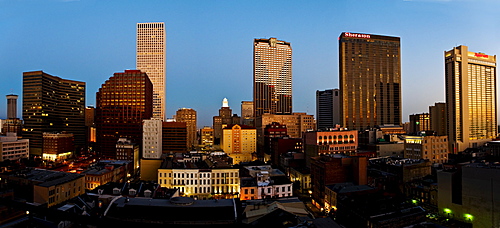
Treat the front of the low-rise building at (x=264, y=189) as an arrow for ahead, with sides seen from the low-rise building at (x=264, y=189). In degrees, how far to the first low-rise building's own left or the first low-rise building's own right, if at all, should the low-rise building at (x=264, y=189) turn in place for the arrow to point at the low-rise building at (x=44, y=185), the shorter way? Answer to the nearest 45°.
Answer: approximately 90° to the first low-rise building's own right

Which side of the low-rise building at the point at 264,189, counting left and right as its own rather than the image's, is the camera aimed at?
front
